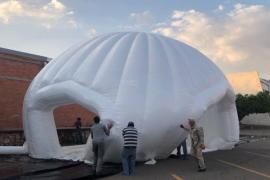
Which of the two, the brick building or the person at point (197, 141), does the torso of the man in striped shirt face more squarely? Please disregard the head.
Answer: the brick building

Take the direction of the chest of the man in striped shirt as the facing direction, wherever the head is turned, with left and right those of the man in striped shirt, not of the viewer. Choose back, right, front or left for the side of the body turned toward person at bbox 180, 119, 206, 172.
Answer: right

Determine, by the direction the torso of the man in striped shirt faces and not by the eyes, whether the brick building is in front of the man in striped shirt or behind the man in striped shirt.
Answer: in front

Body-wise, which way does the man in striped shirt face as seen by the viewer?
away from the camera

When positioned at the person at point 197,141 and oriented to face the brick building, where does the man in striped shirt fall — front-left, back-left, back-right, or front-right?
front-left
